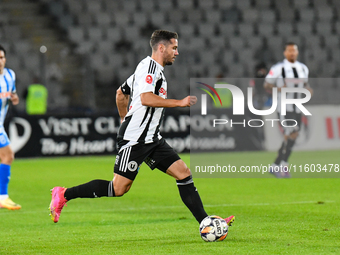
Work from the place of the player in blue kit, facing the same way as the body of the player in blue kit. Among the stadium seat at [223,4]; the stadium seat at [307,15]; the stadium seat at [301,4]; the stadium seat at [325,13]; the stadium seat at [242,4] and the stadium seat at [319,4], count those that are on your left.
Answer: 6

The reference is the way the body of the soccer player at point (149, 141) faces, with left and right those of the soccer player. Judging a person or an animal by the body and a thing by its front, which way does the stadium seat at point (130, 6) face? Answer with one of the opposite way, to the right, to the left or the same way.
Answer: to the right

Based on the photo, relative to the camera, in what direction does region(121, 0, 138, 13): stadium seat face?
facing the viewer

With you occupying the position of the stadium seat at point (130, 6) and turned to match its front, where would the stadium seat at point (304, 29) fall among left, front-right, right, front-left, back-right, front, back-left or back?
left

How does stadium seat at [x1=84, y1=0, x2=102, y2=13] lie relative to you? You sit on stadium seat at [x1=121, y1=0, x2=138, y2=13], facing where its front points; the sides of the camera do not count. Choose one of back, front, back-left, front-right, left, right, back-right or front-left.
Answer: right

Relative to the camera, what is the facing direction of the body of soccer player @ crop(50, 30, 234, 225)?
to the viewer's right

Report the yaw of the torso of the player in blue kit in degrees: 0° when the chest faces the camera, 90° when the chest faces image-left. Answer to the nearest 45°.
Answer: approximately 315°

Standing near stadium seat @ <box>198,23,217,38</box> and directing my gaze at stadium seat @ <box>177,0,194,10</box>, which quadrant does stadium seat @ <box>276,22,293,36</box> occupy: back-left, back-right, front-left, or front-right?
back-right

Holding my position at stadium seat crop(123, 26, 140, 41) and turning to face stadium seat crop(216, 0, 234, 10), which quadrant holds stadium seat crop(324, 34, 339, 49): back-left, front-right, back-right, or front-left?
front-right

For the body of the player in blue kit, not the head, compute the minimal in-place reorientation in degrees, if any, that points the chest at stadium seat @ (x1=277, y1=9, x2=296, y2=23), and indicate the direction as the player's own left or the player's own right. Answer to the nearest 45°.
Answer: approximately 90° to the player's own left

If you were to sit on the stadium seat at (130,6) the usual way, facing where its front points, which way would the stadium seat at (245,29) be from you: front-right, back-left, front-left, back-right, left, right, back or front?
left

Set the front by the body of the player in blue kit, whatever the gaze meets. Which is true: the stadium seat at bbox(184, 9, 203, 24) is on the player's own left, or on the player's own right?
on the player's own left

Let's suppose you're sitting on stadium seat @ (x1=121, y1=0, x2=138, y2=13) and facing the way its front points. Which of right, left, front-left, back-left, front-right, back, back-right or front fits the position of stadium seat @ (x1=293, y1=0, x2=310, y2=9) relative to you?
left

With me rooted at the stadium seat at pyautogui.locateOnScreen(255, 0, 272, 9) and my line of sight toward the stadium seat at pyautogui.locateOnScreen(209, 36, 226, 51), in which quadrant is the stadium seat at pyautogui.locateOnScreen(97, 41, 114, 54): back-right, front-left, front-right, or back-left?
front-right

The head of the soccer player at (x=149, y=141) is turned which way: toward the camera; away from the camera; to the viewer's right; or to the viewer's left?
to the viewer's right
